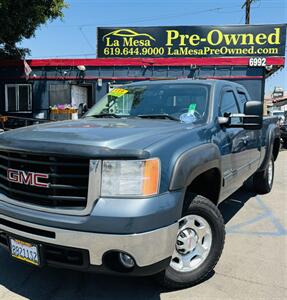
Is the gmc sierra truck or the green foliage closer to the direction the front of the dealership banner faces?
the gmc sierra truck

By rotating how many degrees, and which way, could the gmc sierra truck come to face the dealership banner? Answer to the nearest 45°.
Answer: approximately 135° to its right

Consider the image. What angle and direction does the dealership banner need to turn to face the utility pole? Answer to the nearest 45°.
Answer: approximately 135° to its left

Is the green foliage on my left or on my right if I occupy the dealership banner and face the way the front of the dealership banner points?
on my right

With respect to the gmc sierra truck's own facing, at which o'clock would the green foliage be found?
The green foliage is roughly at 4 o'clock from the gmc sierra truck.

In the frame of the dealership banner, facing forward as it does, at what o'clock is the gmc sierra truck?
The gmc sierra truck is roughly at 12 o'clock from the dealership banner.

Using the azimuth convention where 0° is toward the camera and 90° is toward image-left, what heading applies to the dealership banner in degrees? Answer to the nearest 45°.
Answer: approximately 0°

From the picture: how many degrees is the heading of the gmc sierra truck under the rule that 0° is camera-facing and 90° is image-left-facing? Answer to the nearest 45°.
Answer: approximately 45°
